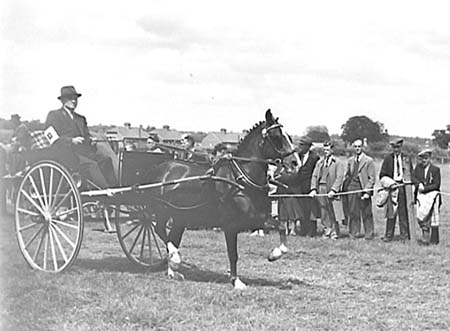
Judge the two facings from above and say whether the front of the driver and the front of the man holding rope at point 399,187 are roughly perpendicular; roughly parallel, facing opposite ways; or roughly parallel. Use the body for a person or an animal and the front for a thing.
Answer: roughly perpendicular

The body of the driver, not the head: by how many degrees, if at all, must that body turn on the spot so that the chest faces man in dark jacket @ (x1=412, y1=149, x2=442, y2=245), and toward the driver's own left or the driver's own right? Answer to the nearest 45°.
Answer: approximately 45° to the driver's own left

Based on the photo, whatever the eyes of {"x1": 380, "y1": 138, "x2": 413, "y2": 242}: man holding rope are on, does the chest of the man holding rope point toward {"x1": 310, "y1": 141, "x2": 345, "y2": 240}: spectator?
no

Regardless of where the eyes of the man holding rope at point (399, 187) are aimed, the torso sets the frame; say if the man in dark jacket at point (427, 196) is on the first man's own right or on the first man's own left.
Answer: on the first man's own left

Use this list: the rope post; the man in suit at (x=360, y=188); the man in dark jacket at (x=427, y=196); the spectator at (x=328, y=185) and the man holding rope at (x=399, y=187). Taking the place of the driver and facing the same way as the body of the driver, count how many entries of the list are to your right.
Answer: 0

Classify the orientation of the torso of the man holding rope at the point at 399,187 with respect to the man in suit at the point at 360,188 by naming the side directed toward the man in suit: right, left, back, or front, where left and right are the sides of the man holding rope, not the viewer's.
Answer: right

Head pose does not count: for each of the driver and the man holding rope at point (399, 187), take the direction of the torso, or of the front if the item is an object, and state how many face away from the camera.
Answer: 0

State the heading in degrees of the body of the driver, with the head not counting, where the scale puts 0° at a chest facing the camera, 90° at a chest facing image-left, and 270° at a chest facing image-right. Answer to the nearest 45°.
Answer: approximately 315°

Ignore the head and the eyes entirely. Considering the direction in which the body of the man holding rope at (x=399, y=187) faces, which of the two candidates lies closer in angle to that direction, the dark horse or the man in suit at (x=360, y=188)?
the dark horse

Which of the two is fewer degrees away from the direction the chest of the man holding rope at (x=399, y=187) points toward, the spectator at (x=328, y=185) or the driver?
the driver

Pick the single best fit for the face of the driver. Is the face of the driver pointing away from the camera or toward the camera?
toward the camera

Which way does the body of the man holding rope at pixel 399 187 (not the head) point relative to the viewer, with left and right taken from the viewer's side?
facing the viewer

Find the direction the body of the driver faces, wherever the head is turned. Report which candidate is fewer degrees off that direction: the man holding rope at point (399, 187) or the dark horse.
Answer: the dark horse

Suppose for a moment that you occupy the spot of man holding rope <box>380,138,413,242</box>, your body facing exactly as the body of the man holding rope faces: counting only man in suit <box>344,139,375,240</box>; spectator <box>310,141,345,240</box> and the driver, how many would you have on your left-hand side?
0

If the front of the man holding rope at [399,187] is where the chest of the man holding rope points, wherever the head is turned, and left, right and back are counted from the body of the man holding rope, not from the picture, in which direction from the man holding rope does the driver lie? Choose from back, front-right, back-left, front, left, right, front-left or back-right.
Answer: front-right

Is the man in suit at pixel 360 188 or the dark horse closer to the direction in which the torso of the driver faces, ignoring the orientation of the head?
the dark horse
